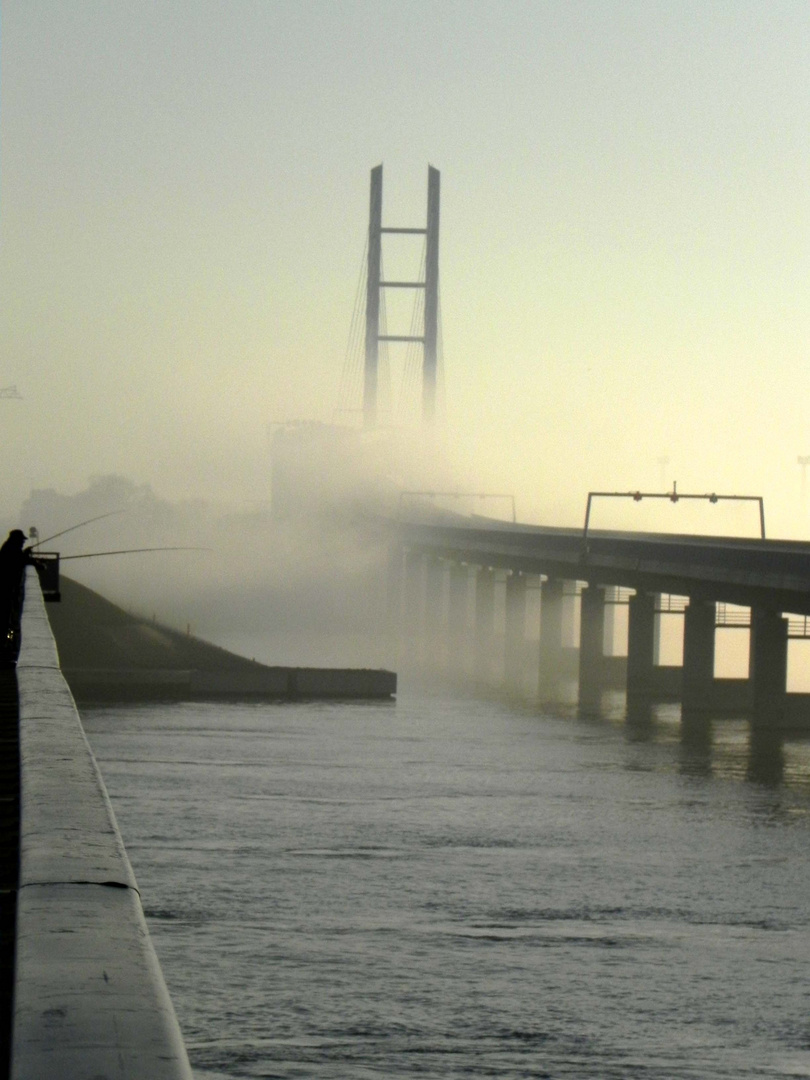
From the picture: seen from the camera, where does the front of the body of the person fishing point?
to the viewer's right
